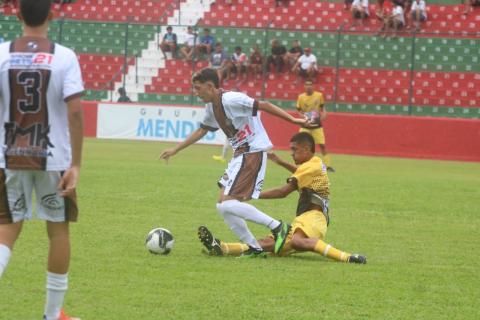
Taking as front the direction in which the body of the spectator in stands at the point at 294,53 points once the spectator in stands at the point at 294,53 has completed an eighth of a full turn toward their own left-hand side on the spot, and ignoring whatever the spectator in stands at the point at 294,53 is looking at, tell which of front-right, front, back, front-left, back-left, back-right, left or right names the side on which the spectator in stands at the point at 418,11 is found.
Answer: left

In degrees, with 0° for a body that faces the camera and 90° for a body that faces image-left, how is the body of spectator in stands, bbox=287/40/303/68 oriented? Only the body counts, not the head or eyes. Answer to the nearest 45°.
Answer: approximately 45°

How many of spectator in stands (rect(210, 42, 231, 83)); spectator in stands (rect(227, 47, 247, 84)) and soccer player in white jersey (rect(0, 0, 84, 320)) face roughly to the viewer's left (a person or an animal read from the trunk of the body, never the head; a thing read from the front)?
0

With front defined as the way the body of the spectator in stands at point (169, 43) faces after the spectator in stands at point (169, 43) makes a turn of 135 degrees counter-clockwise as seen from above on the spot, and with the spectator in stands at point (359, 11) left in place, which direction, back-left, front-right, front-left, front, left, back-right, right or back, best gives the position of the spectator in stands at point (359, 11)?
front-right

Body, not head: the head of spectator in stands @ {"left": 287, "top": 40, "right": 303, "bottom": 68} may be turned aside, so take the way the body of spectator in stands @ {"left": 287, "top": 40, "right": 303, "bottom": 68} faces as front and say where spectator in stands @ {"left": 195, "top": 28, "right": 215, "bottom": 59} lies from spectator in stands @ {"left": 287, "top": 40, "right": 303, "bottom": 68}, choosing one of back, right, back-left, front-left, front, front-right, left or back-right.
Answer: front-right

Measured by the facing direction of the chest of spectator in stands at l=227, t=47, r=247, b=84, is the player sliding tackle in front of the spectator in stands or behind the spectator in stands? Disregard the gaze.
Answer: in front

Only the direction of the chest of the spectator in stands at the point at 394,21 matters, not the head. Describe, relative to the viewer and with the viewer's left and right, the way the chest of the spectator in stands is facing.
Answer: facing the viewer and to the left of the viewer

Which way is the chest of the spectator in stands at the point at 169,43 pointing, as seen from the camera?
toward the camera

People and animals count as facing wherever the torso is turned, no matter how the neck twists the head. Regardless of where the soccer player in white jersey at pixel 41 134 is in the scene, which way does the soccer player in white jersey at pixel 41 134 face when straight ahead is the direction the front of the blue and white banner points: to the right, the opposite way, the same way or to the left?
the opposite way

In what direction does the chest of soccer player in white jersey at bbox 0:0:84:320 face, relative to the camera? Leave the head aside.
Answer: away from the camera

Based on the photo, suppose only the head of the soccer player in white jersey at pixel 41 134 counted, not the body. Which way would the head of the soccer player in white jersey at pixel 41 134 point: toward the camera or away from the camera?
away from the camera

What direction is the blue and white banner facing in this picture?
toward the camera
